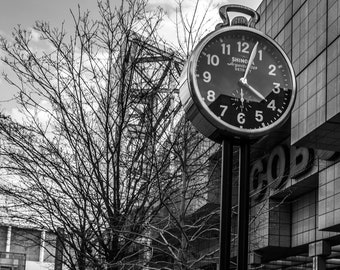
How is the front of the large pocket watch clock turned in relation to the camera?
facing the viewer and to the right of the viewer
